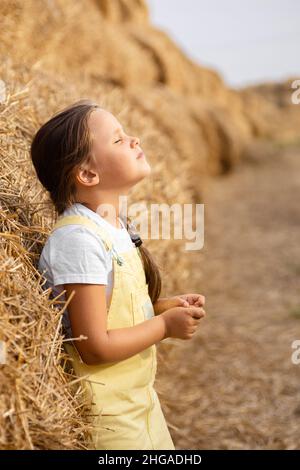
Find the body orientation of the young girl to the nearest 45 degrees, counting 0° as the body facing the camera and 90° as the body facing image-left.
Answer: approximately 270°

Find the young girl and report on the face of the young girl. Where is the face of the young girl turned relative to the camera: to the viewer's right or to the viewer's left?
to the viewer's right
